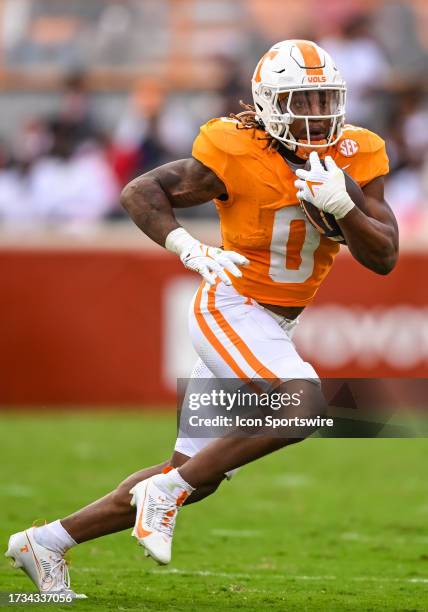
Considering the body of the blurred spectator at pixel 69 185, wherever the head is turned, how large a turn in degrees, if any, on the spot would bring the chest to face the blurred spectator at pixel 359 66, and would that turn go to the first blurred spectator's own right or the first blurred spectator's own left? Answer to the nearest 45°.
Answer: approximately 90° to the first blurred spectator's own left

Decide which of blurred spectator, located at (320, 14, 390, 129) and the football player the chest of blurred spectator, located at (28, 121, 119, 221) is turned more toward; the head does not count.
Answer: the football player

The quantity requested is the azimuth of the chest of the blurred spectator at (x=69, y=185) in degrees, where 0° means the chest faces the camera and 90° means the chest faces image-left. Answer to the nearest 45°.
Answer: approximately 0°

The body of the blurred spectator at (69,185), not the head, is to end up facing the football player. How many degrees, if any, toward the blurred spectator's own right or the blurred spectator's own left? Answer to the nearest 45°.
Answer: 0° — they already face them

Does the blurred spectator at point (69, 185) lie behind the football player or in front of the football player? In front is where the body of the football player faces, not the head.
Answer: behind

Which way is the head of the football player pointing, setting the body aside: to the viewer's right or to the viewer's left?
to the viewer's right
